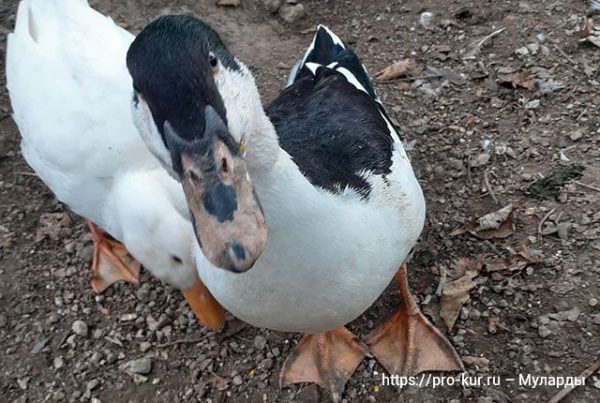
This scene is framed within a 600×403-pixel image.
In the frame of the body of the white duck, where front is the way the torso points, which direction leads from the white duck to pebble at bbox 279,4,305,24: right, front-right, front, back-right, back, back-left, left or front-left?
left

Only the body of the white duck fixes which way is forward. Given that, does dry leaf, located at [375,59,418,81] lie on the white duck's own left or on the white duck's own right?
on the white duck's own left

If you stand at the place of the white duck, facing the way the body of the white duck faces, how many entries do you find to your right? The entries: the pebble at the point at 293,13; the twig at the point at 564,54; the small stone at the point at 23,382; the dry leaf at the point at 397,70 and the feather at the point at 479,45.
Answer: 1

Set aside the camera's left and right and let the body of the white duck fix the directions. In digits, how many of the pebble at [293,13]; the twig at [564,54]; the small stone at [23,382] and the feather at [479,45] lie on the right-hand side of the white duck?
1
